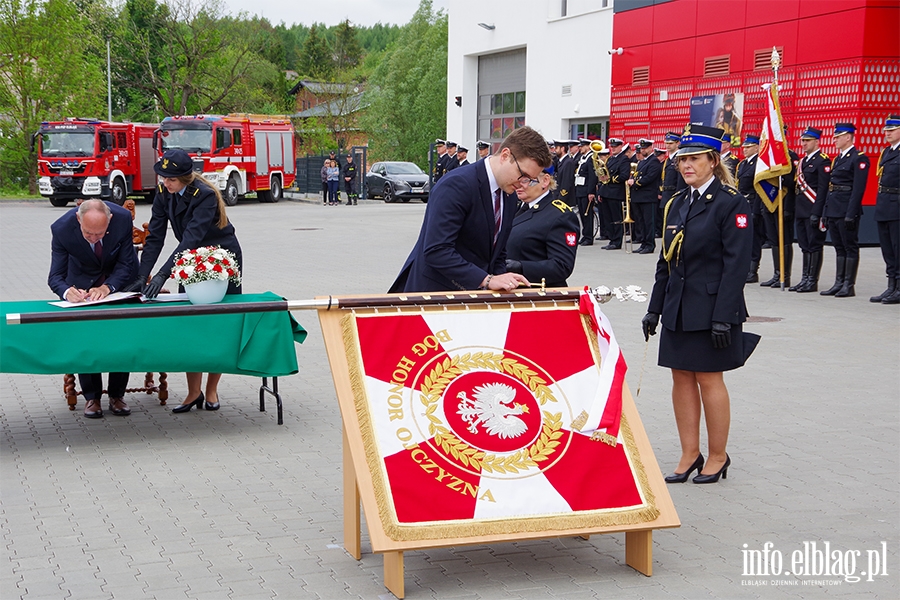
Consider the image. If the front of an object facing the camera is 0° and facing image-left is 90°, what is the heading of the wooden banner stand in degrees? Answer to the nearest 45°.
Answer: approximately 0°

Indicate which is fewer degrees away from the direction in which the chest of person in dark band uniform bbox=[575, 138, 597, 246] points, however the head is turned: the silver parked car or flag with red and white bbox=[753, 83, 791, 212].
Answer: the flag with red and white

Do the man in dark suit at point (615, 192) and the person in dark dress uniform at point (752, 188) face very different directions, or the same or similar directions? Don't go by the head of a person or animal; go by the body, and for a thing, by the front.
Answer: same or similar directions

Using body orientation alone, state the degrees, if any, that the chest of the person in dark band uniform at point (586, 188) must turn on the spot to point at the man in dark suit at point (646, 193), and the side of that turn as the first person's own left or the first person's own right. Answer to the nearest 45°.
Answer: approximately 90° to the first person's own left

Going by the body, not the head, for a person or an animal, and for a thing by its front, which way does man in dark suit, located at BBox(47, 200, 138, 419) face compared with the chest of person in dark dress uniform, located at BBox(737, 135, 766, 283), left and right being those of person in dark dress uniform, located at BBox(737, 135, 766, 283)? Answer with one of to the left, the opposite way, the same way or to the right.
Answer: to the left

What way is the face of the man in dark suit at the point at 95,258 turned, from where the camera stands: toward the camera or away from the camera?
toward the camera

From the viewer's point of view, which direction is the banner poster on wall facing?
toward the camera

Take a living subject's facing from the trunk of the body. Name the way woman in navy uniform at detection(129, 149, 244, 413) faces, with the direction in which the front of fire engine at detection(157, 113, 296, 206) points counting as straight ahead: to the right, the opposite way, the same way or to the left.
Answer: the same way

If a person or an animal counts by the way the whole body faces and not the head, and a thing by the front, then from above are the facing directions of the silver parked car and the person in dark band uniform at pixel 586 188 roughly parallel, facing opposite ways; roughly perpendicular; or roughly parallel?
roughly perpendicular

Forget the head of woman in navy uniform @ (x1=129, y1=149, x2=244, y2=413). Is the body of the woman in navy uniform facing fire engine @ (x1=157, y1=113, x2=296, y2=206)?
no

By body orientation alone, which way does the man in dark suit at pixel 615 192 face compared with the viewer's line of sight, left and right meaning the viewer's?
facing the viewer and to the left of the viewer

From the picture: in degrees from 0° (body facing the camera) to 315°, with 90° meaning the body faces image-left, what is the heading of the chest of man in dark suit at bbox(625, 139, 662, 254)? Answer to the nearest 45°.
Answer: approximately 45°

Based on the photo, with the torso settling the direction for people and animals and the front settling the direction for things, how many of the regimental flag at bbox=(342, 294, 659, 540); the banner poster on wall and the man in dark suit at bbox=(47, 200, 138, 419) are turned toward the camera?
3

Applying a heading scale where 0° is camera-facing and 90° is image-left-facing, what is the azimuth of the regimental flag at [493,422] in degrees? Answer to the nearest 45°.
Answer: approximately 0°

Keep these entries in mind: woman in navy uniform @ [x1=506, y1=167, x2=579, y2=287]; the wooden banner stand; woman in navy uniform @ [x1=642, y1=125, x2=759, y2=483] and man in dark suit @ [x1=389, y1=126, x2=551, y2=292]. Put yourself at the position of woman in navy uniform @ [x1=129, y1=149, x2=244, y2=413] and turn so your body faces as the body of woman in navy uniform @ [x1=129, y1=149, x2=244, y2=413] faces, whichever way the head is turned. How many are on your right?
0

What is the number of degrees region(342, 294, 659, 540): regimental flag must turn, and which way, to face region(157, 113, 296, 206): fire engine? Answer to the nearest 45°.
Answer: approximately 180°
